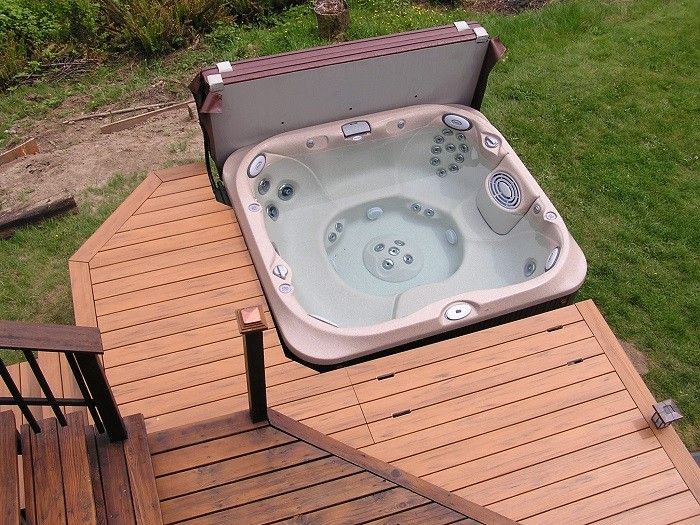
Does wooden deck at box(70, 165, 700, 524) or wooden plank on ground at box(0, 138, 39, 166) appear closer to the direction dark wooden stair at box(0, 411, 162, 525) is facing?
the wooden deck

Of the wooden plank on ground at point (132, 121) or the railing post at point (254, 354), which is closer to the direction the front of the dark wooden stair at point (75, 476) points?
the railing post

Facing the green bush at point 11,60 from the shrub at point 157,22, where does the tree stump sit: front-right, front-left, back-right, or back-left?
back-left

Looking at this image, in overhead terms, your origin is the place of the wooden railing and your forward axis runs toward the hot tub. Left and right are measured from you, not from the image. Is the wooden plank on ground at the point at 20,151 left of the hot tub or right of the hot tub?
left
